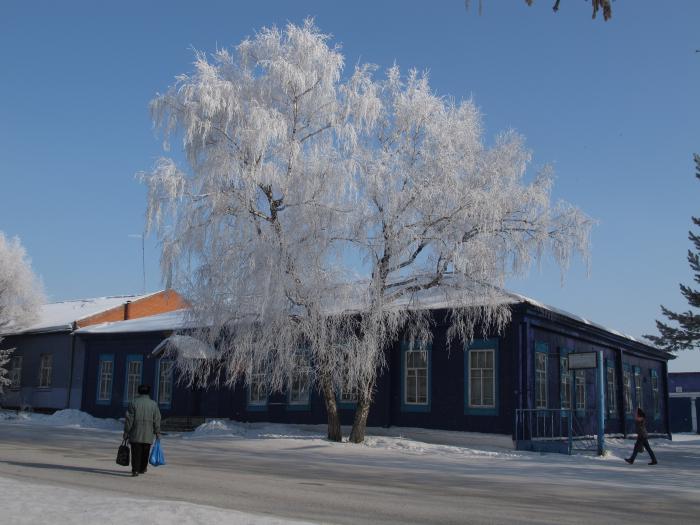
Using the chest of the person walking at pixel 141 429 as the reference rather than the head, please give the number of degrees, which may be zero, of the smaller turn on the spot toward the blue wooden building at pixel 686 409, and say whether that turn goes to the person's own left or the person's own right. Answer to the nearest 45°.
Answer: approximately 45° to the person's own right

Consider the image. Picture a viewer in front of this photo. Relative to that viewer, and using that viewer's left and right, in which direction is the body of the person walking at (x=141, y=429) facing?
facing away from the viewer

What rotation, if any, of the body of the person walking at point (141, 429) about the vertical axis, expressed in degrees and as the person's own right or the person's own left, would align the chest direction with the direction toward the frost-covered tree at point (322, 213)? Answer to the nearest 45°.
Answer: approximately 45° to the person's own right

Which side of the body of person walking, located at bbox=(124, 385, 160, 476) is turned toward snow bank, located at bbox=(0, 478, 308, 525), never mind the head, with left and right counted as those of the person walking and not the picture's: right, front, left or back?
back

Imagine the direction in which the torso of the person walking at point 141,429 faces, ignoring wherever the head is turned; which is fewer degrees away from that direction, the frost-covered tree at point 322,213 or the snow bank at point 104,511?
the frost-covered tree

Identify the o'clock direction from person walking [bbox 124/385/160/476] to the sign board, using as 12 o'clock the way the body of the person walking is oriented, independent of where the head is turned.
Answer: The sign board is roughly at 2 o'clock from the person walking.
